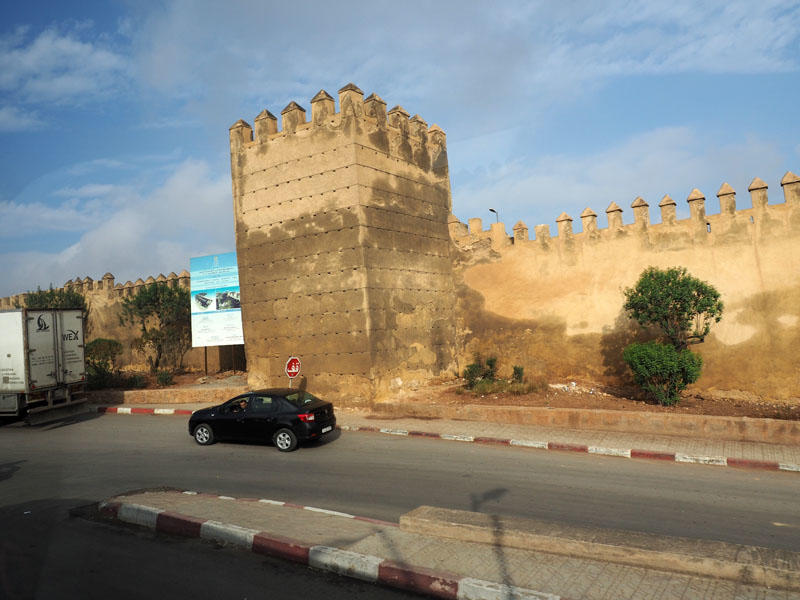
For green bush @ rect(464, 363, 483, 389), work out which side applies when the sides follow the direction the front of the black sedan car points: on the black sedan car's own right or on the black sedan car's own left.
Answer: on the black sedan car's own right

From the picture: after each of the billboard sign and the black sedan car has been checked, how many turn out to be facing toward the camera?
1

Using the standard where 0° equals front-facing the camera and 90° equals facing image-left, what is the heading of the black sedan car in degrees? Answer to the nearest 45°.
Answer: approximately 135°

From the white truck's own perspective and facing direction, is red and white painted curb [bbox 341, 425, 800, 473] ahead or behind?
behind

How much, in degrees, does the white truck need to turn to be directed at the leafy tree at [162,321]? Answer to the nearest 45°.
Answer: approximately 90° to its right

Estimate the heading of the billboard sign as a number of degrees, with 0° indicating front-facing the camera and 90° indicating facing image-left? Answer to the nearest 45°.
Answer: approximately 0°

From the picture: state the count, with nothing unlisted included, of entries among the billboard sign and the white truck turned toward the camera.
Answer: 1

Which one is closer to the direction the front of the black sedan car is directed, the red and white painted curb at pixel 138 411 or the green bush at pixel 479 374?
the red and white painted curb

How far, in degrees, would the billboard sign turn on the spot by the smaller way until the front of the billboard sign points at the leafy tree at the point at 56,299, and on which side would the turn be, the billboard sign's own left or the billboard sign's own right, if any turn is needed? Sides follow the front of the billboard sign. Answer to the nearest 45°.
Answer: approximately 135° to the billboard sign's own right

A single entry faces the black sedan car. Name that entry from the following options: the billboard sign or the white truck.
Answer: the billboard sign

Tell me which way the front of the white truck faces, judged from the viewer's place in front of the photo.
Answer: facing away from the viewer and to the left of the viewer
